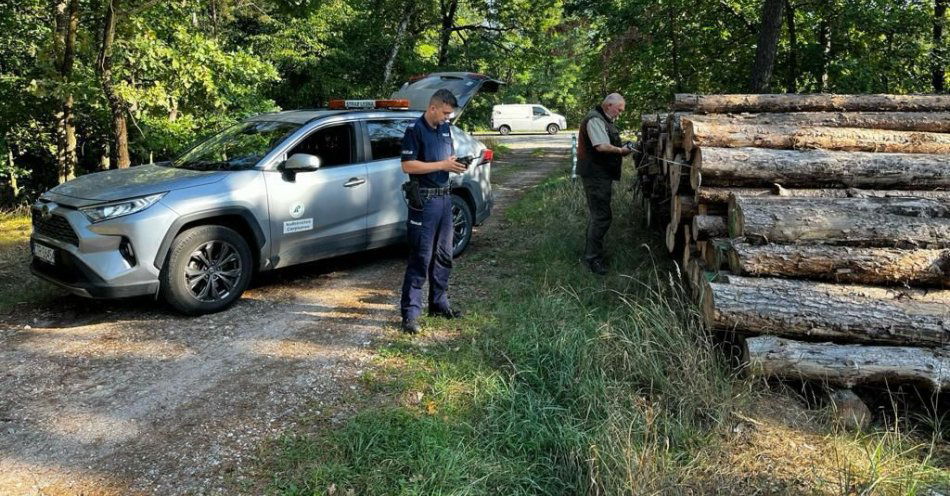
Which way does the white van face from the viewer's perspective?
to the viewer's right

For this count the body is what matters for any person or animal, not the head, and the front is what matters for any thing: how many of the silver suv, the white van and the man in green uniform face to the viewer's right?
2

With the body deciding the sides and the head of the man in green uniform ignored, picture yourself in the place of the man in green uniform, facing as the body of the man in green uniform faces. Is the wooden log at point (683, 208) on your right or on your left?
on your right

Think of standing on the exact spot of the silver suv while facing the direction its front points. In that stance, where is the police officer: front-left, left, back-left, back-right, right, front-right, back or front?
left

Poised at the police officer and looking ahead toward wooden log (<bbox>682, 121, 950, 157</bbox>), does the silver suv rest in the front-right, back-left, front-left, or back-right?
back-left

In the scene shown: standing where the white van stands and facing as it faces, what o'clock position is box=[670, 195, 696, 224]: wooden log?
The wooden log is roughly at 3 o'clock from the white van.

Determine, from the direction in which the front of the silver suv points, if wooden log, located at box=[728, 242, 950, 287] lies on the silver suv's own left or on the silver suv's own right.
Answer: on the silver suv's own left

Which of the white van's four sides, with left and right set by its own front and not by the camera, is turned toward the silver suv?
right

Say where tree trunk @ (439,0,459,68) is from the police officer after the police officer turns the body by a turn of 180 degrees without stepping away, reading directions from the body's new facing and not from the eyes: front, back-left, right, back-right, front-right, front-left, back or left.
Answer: front-right

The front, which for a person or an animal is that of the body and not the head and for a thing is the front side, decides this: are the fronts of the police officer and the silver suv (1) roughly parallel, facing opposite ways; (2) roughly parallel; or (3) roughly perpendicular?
roughly perpendicular

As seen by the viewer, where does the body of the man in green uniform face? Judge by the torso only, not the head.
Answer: to the viewer's right

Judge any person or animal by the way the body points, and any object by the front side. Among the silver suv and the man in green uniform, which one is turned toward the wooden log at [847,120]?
the man in green uniform

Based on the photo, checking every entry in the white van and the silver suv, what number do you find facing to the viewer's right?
1

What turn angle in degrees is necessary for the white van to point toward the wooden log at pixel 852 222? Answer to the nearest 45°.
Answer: approximately 90° to its right
